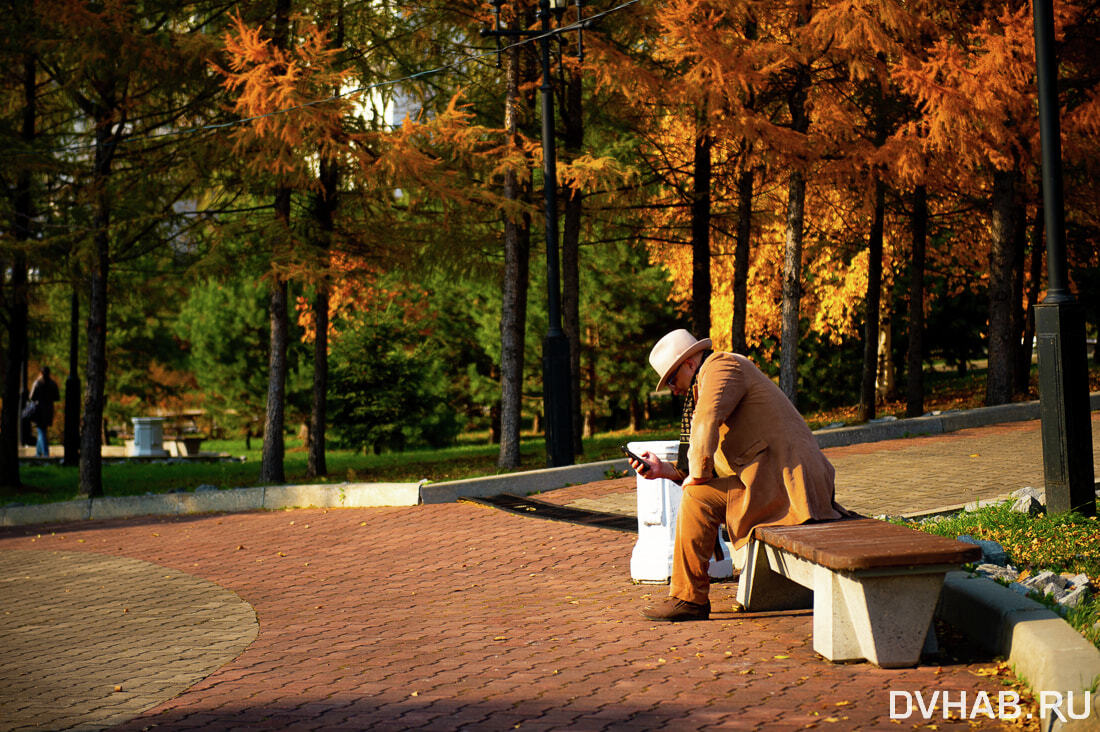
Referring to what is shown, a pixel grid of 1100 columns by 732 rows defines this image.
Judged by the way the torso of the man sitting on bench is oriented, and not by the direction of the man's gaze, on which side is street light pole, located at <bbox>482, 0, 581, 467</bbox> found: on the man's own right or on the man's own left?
on the man's own right

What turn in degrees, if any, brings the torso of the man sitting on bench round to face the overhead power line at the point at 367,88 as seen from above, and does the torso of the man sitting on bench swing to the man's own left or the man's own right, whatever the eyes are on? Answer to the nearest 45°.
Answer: approximately 45° to the man's own right

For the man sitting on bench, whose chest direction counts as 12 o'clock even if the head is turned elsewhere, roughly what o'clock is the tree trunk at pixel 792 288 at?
The tree trunk is roughly at 3 o'clock from the man sitting on bench.

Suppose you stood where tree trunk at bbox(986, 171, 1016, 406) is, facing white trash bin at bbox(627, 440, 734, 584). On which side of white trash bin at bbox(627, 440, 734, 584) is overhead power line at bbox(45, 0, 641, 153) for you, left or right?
right

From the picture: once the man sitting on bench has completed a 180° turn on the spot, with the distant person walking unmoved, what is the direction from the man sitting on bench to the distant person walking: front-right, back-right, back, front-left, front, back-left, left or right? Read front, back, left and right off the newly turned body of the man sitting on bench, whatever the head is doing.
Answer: back-left

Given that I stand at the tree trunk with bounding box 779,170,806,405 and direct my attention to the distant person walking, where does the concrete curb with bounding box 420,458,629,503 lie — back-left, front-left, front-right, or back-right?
front-left

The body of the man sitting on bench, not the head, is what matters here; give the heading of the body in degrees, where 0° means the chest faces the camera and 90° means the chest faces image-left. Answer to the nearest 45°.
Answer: approximately 90°

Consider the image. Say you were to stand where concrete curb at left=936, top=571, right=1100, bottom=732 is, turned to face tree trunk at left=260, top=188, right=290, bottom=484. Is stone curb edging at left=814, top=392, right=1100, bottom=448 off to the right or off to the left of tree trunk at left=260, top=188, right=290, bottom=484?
right

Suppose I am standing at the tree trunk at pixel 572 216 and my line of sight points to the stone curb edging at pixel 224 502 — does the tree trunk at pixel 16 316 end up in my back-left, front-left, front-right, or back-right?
front-right

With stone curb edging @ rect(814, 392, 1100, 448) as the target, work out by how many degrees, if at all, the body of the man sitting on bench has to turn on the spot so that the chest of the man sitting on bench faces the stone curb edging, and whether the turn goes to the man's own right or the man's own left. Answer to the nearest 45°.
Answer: approximately 90° to the man's own right

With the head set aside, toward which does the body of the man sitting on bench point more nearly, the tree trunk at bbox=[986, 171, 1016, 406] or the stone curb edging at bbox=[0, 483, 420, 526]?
the stone curb edging

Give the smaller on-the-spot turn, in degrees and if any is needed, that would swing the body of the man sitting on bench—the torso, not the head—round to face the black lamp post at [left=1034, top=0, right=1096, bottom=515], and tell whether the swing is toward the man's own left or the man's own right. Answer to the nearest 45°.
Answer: approximately 135° to the man's own right

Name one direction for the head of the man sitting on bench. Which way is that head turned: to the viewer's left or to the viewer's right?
to the viewer's left

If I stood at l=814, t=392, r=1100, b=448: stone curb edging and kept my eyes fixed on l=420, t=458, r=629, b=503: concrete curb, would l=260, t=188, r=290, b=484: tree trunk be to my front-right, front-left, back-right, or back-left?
front-right

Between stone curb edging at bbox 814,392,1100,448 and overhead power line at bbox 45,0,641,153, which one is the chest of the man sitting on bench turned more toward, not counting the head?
the overhead power line

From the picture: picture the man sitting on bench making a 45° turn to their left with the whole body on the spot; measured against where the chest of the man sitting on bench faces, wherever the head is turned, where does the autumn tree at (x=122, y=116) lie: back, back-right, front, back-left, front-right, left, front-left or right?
right

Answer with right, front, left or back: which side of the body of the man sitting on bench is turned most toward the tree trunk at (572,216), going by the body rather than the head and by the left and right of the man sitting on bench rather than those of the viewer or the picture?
right
